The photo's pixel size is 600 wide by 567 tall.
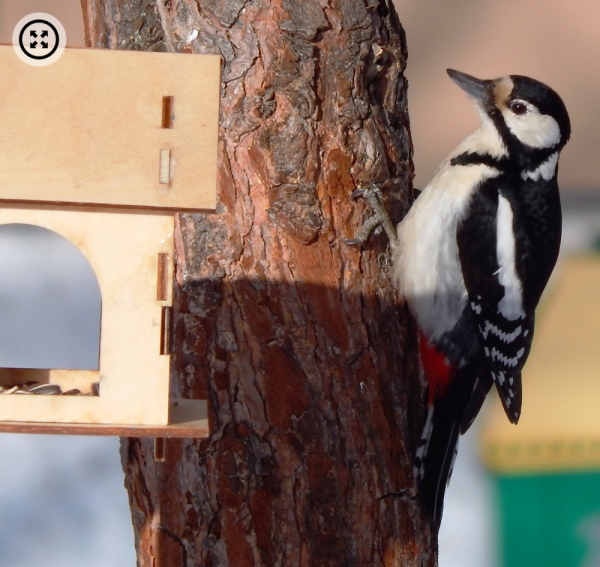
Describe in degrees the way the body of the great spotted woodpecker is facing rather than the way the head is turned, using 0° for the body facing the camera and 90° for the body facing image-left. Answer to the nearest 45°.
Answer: approximately 90°
